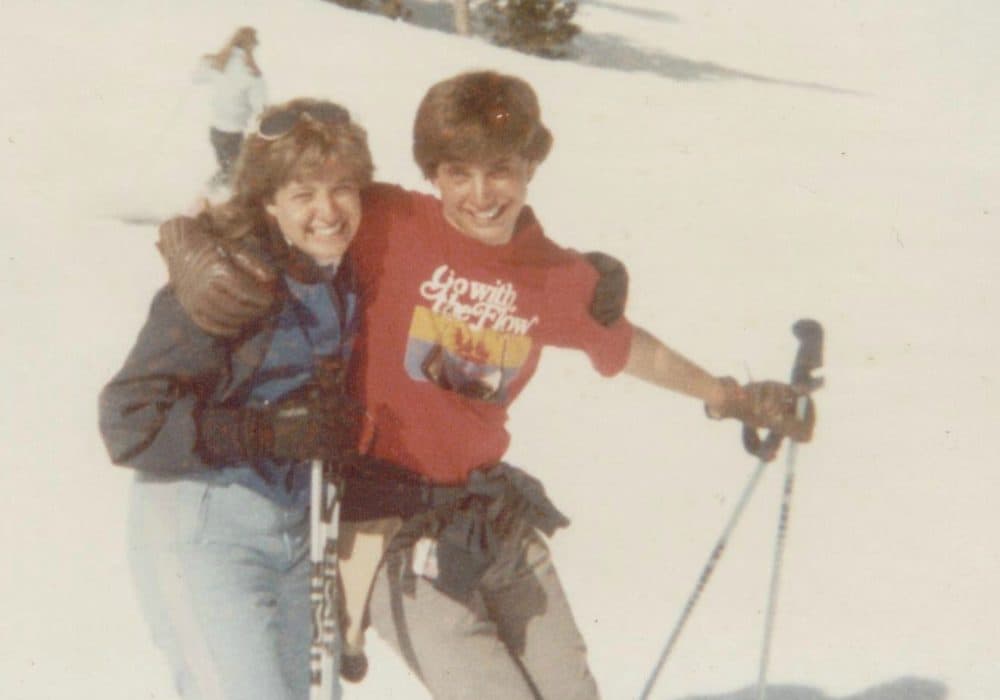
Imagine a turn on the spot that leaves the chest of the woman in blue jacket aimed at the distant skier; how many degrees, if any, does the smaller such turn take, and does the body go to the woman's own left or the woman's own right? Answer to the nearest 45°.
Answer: approximately 135° to the woman's own left

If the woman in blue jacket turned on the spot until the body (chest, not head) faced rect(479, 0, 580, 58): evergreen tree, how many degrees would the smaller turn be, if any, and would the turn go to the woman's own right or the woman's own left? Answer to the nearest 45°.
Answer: approximately 135° to the woman's own left

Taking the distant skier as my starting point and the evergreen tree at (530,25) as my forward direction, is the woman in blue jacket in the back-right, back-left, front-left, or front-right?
back-right

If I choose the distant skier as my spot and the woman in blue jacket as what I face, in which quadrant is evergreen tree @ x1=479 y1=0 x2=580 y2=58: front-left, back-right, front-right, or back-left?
back-left

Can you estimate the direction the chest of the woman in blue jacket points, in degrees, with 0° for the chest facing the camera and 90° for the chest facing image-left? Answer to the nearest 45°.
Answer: approximately 315°
